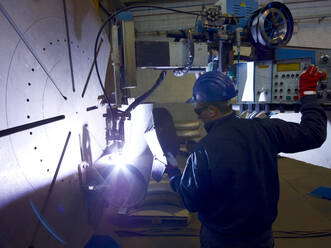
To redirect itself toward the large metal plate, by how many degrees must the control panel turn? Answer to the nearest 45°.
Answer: approximately 45° to its right

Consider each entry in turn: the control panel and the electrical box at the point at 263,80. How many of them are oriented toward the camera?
2

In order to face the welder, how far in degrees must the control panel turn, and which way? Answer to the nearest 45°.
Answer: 0° — it already faces them

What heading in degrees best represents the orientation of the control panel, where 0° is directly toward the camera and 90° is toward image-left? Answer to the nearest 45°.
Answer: approximately 0°
